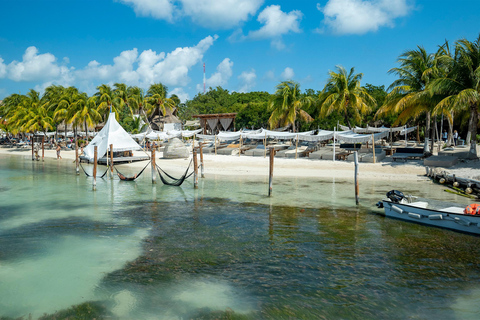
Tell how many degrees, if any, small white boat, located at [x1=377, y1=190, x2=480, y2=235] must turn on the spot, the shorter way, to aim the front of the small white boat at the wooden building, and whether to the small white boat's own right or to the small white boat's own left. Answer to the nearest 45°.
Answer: approximately 180°

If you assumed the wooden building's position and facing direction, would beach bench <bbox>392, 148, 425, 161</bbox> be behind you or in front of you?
in front

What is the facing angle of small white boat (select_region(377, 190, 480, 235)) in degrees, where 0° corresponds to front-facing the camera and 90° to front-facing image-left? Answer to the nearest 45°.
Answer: approximately 315°

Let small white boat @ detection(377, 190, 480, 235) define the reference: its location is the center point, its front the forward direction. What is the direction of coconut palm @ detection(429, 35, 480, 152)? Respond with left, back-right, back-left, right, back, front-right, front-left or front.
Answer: back-left

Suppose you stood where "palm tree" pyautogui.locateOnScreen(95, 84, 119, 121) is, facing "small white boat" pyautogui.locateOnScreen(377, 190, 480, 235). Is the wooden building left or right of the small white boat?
left

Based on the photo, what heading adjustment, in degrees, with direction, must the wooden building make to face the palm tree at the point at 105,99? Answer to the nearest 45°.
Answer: approximately 90° to its right

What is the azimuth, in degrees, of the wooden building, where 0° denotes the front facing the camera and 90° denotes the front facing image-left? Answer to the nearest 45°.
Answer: approximately 0°
